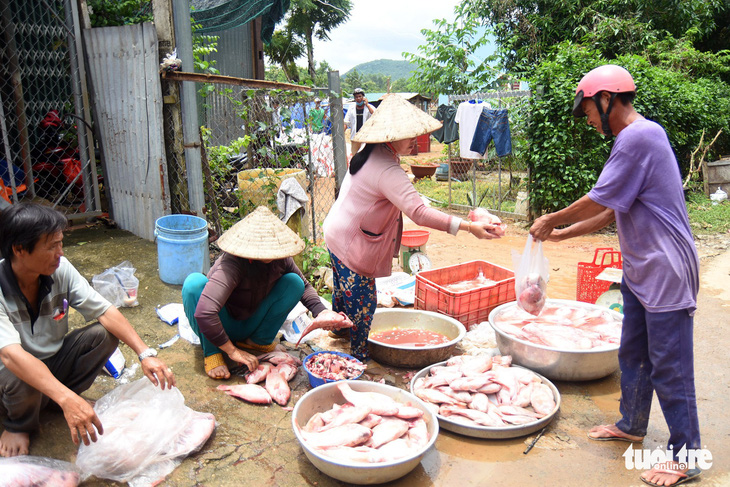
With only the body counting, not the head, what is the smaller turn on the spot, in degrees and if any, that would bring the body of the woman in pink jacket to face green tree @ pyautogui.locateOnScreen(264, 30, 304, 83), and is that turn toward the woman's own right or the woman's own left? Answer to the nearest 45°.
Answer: approximately 90° to the woman's own left

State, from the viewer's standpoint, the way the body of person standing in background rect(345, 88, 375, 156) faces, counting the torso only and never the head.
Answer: toward the camera

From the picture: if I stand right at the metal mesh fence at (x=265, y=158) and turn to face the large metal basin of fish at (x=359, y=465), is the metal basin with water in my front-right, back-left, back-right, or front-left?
front-left

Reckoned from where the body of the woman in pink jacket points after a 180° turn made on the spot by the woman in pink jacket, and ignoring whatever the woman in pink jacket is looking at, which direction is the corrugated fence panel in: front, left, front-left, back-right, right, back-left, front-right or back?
front-right

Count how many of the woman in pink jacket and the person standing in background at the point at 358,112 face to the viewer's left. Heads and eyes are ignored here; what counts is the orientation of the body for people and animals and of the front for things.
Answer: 0

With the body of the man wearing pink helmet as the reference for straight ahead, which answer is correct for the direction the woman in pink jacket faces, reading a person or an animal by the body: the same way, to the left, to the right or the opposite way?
the opposite way

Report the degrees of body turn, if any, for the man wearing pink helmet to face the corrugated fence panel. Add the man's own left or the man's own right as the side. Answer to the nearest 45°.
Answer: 0° — they already face it

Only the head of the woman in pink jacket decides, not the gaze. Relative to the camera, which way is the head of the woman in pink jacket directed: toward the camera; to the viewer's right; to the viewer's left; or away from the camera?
to the viewer's right

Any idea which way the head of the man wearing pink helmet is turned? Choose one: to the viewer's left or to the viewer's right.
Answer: to the viewer's left

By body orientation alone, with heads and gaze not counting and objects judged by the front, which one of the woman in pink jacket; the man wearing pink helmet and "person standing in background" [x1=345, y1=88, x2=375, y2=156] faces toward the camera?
the person standing in background

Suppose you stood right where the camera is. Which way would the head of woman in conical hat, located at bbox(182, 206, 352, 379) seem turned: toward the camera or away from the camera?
toward the camera

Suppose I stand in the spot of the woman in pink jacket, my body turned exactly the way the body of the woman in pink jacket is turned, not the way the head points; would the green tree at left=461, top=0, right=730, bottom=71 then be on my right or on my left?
on my left

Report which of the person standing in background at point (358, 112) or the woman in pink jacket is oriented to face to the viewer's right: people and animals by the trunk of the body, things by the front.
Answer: the woman in pink jacket

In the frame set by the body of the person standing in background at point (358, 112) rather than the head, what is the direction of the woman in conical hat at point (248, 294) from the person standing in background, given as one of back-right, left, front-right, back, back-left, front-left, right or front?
front

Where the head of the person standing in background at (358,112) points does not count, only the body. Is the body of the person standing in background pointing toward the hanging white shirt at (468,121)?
no

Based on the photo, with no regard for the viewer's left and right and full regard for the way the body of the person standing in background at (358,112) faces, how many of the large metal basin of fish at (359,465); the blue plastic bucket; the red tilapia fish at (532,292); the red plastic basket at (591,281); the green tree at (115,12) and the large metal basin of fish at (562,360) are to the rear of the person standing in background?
0

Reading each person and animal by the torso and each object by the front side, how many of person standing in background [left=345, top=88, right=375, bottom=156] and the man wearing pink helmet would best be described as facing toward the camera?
1

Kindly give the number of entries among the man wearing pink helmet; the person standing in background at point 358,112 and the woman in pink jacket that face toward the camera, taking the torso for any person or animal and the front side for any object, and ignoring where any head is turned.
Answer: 1

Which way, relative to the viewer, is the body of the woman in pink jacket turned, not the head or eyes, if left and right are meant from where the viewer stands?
facing to the right of the viewer

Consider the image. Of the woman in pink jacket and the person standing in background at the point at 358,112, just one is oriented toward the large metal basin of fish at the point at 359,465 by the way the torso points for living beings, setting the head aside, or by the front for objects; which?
the person standing in background

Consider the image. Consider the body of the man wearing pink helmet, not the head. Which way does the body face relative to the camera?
to the viewer's left

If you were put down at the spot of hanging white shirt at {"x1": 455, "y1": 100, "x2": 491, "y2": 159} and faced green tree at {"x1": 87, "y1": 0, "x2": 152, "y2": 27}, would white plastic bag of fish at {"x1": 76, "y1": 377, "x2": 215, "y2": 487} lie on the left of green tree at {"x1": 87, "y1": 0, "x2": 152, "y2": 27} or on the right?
left

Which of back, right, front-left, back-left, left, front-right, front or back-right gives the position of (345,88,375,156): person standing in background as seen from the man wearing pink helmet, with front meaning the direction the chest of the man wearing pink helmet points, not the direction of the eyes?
front-right
